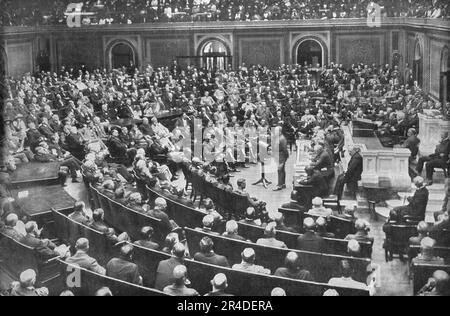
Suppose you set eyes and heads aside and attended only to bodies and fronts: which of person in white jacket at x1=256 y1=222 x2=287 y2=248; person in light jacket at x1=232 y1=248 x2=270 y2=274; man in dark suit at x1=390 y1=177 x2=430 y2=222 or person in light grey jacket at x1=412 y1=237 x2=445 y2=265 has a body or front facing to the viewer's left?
the man in dark suit

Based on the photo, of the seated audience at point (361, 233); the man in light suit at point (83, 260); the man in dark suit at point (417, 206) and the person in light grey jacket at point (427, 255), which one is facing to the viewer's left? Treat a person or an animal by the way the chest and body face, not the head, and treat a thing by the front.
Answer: the man in dark suit at point (417, 206)

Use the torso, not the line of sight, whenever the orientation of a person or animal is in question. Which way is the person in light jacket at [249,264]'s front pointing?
away from the camera

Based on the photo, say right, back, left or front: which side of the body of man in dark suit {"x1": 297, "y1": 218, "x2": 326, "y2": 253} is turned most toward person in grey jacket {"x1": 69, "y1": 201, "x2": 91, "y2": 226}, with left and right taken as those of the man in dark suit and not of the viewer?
left

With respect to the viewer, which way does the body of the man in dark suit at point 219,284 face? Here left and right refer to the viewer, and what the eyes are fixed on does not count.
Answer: facing away from the viewer

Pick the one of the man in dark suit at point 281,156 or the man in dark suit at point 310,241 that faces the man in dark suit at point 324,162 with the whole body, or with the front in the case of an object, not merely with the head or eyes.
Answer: the man in dark suit at point 310,241

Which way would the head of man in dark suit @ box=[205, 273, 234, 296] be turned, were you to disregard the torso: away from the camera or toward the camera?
away from the camera

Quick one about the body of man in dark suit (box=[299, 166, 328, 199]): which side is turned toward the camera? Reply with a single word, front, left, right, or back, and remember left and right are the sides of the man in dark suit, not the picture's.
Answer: left

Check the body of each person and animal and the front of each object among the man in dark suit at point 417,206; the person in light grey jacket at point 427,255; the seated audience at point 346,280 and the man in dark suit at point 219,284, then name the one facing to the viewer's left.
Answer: the man in dark suit at point 417,206

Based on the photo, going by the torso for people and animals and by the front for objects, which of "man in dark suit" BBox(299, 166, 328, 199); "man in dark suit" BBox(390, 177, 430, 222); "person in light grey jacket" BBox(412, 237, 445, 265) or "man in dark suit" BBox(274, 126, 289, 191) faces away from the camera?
the person in light grey jacket

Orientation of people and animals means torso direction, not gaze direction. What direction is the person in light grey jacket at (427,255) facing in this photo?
away from the camera

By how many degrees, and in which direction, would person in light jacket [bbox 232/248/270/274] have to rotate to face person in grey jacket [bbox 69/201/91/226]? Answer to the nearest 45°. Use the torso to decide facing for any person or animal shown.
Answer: approximately 45° to their left

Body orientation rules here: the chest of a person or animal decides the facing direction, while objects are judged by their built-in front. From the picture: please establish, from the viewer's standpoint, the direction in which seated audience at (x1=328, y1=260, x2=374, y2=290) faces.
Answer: facing away from the viewer

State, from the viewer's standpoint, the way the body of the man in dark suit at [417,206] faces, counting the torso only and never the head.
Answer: to the viewer's left

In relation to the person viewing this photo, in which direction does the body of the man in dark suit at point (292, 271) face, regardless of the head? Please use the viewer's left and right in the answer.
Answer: facing away from the viewer
